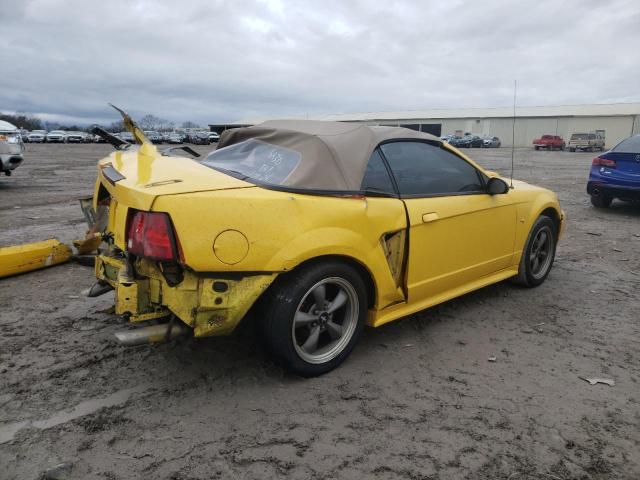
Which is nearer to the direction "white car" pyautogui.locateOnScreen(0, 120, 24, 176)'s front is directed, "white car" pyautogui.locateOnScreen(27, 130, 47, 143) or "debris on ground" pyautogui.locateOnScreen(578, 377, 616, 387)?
the debris on ground

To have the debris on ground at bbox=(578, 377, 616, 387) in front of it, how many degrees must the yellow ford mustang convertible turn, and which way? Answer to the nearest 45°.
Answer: approximately 45° to its right

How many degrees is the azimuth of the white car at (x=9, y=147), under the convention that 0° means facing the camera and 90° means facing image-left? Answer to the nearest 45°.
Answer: approximately 315°

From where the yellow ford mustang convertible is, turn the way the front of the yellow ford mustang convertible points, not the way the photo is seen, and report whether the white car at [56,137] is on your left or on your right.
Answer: on your left

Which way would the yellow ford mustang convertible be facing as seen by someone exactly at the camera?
facing away from the viewer and to the right of the viewer

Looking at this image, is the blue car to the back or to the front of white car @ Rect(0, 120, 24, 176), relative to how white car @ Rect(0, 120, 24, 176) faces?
to the front

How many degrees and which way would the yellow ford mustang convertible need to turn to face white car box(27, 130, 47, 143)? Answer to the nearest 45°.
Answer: approximately 90° to its left

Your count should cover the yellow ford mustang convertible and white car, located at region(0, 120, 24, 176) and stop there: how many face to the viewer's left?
0
